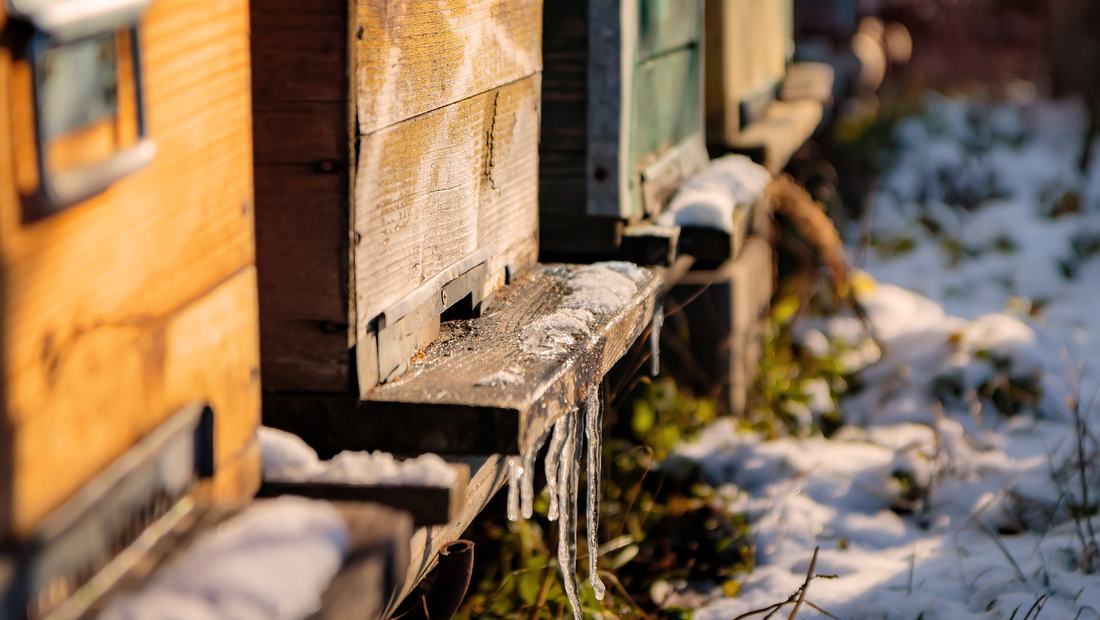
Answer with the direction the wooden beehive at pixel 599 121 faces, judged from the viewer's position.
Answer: facing the viewer and to the right of the viewer

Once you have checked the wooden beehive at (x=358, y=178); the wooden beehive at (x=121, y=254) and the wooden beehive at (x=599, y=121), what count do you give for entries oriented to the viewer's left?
0

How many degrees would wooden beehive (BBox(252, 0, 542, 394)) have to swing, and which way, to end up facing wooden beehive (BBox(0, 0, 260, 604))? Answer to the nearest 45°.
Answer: approximately 45° to its right

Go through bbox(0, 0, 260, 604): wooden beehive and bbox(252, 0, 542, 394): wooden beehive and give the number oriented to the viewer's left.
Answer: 0

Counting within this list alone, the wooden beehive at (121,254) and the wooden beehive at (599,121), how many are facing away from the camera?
0

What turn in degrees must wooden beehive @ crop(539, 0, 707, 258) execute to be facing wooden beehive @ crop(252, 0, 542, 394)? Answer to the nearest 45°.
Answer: approximately 45° to its right

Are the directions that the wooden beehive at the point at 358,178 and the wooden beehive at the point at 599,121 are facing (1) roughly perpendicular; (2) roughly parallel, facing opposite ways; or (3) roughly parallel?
roughly parallel

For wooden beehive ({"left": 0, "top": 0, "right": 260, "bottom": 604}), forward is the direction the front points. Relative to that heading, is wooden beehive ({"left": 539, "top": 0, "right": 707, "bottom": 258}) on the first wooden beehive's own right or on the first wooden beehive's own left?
on the first wooden beehive's own left

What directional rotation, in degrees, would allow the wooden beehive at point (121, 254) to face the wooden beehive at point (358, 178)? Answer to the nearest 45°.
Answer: approximately 90° to its left

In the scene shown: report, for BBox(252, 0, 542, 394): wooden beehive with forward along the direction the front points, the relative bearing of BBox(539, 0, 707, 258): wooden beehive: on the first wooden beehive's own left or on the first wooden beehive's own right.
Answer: on the first wooden beehive's own left

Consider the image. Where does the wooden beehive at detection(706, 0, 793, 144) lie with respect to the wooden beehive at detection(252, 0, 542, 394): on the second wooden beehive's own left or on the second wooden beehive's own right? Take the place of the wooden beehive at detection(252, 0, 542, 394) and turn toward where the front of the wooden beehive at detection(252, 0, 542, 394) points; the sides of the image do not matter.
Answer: on the second wooden beehive's own left

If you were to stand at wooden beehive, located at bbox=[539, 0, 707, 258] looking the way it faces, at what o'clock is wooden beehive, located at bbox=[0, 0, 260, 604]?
wooden beehive, located at bbox=[0, 0, 260, 604] is roughly at 2 o'clock from wooden beehive, located at bbox=[539, 0, 707, 258].

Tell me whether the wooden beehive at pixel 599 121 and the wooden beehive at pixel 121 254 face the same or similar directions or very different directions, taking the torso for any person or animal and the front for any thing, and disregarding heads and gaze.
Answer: same or similar directions

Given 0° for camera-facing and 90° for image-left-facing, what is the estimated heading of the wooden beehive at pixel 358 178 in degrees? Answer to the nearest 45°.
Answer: approximately 315°

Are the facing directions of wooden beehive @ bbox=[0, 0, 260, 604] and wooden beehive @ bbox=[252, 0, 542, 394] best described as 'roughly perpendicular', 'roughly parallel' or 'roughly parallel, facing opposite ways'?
roughly parallel
